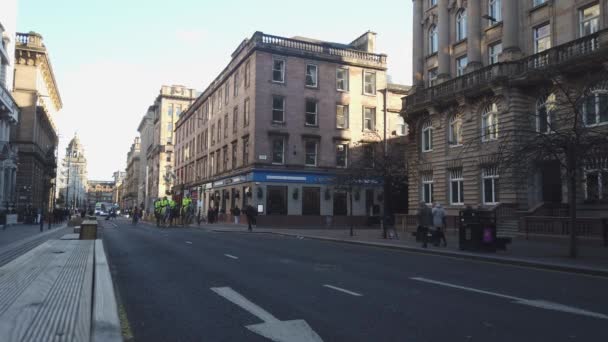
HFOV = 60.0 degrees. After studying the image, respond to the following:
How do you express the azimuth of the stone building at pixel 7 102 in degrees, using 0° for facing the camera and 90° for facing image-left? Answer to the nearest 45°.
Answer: approximately 270°

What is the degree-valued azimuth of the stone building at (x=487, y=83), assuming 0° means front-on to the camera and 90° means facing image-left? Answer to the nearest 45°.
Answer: approximately 45°

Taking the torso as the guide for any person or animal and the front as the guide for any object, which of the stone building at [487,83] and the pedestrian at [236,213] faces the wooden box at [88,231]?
the stone building

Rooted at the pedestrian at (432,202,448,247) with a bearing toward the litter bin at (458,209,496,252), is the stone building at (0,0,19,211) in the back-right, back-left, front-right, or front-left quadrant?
back-right

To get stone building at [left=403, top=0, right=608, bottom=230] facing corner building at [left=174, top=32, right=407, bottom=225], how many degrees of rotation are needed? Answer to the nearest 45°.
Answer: approximately 90° to its right

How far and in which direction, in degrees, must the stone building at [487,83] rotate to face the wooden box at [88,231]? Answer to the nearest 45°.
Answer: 0° — it already faces it

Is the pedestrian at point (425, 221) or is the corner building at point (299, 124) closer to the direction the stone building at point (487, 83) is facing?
the pedestrian
